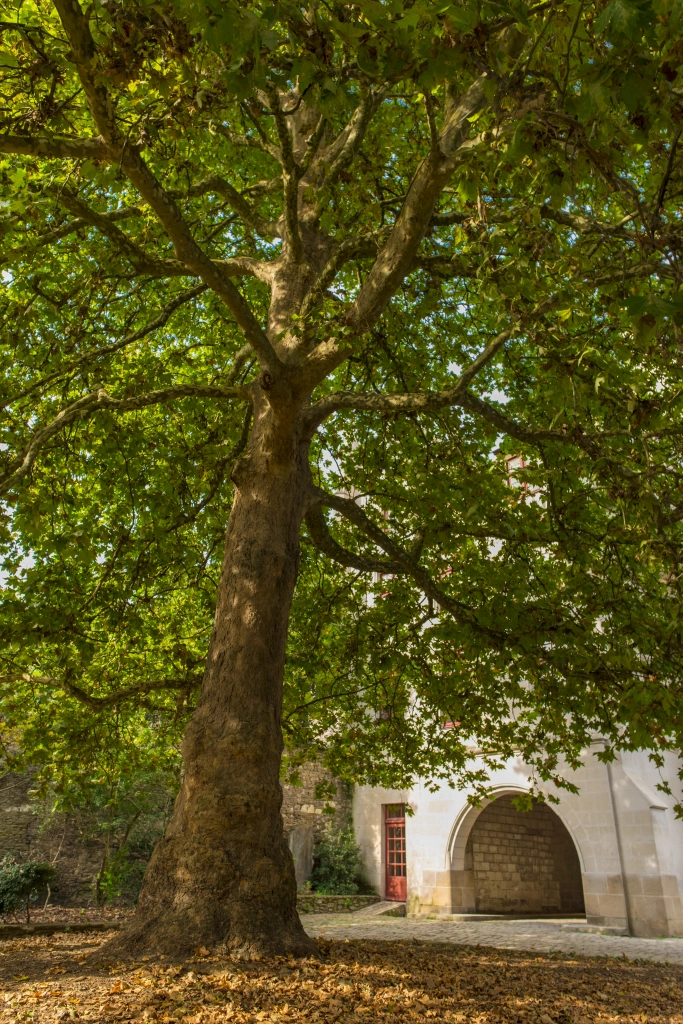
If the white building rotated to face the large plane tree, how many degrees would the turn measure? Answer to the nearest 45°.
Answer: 0° — it already faces it

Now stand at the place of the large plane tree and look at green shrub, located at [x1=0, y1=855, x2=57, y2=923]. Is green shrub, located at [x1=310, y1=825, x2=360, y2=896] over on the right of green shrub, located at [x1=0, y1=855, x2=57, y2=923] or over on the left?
right

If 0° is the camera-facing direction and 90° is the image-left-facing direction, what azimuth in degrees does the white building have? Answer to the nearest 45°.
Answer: approximately 0°

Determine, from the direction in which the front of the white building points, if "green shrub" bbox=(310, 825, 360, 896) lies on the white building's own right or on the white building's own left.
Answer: on the white building's own right

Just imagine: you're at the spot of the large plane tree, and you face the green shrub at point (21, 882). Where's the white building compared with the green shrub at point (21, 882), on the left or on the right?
right

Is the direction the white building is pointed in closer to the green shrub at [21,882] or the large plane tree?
the large plane tree

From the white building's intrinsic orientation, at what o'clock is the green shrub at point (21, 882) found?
The green shrub is roughly at 2 o'clock from the white building.

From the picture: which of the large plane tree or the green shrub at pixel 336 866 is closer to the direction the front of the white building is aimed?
the large plane tree
